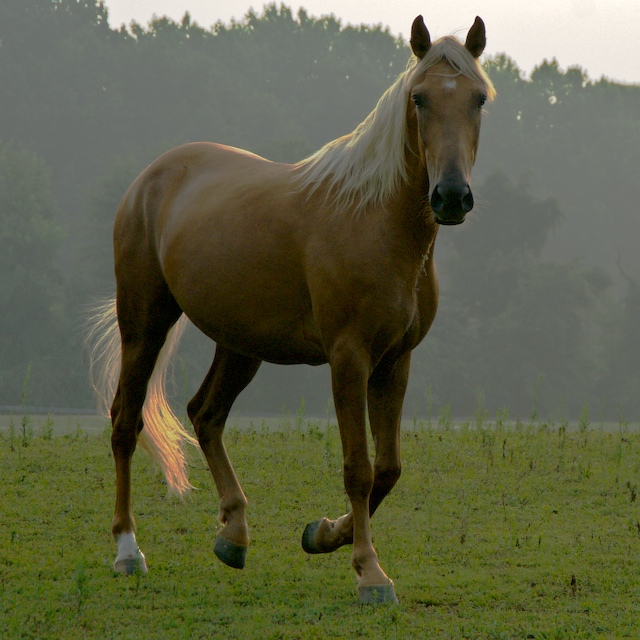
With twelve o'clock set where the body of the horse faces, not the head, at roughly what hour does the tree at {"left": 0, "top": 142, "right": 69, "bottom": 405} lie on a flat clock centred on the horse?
The tree is roughly at 7 o'clock from the horse.

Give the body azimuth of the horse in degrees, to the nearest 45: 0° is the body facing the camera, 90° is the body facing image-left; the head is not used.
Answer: approximately 315°
